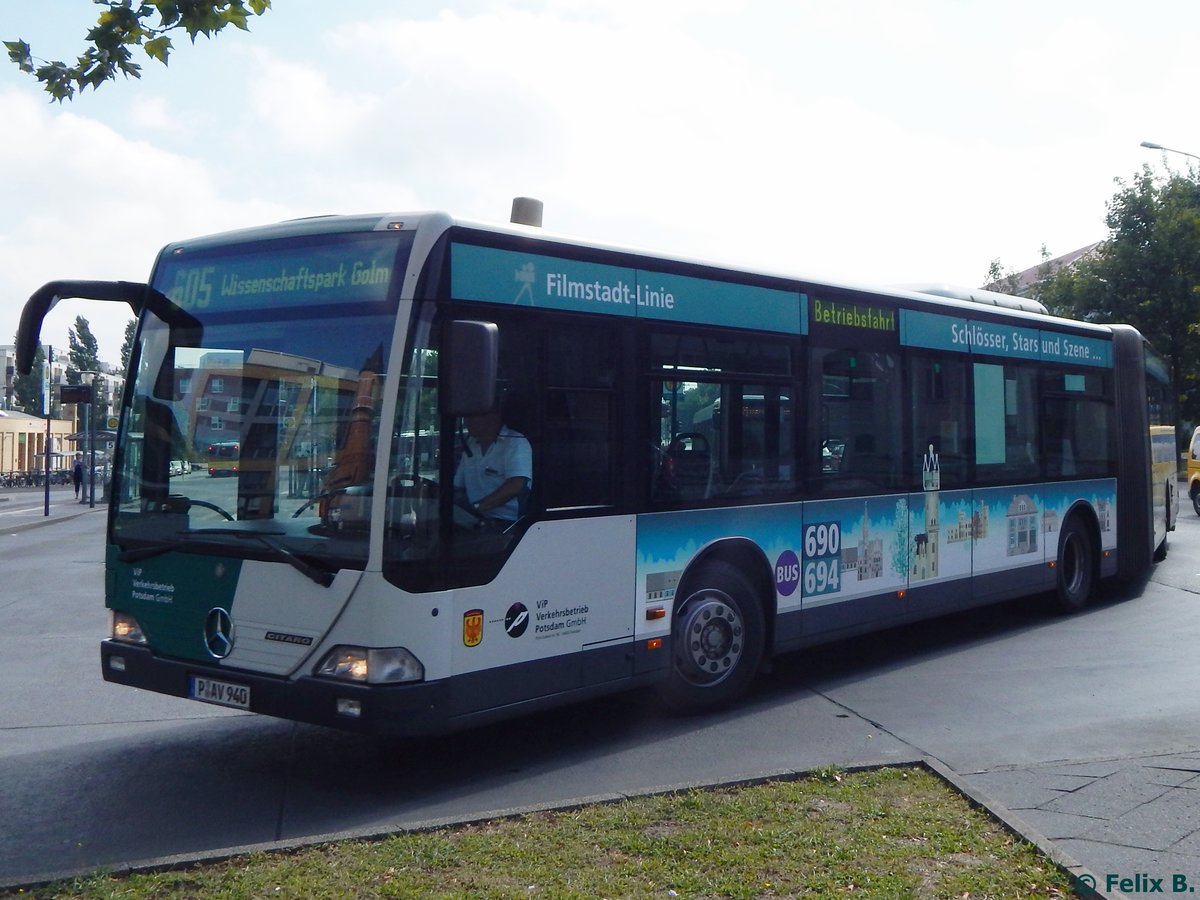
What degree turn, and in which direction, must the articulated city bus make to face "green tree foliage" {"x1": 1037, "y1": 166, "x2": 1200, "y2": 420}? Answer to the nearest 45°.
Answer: approximately 180°

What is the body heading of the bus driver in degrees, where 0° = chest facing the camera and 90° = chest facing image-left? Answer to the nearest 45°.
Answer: approximately 45°

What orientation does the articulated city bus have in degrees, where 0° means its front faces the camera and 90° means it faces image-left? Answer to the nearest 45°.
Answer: approximately 45°
